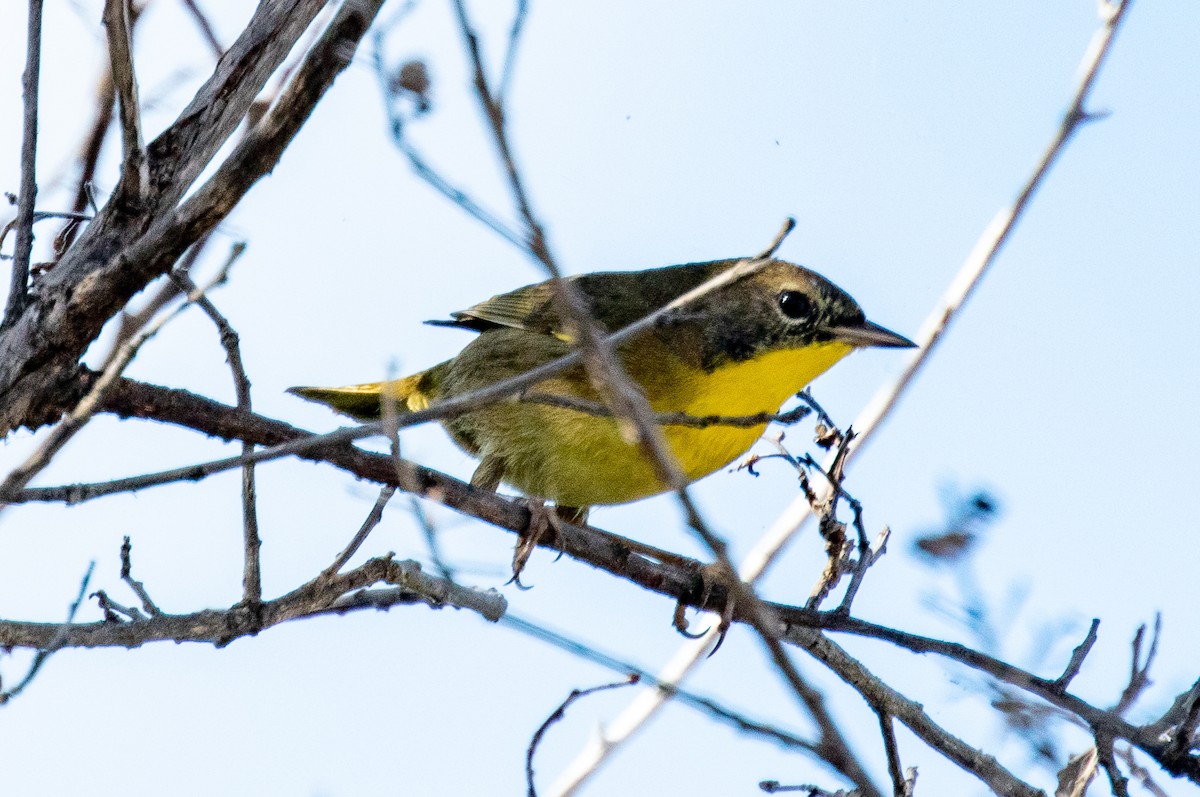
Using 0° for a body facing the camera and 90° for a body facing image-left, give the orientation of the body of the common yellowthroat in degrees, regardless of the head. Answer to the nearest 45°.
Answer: approximately 270°

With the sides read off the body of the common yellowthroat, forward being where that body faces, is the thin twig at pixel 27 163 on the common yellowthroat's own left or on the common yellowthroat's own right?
on the common yellowthroat's own right
